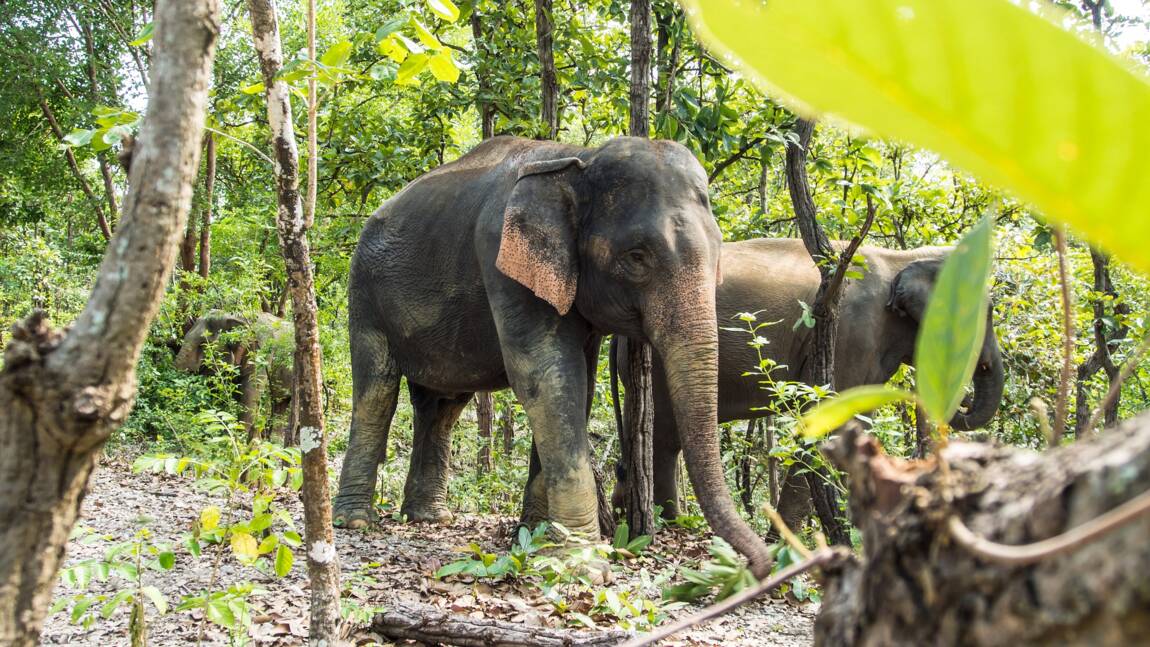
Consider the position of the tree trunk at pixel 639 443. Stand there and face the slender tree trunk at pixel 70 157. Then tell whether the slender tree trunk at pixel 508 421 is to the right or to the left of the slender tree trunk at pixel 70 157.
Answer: right

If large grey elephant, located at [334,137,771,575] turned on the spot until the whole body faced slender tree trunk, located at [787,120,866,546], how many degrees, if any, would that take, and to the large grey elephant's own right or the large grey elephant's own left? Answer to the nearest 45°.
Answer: approximately 45° to the large grey elephant's own left

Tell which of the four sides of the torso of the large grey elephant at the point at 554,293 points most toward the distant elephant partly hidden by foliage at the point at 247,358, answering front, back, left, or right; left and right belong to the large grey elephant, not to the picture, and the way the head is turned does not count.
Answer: back

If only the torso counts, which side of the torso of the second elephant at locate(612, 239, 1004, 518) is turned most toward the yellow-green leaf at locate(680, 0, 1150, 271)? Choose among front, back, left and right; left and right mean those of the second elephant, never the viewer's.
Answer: right

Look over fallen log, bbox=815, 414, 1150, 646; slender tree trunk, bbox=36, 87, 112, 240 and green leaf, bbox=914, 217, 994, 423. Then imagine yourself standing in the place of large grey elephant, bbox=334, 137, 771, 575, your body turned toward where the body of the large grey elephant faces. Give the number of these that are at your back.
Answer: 1

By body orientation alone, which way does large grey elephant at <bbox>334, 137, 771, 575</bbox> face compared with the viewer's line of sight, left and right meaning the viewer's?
facing the viewer and to the right of the viewer

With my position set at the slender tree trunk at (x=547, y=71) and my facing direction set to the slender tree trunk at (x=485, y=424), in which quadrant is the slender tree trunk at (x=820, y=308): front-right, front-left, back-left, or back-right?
back-right

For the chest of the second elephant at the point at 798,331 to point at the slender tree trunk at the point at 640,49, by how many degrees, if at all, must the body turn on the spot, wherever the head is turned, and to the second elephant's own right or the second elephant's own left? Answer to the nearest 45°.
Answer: approximately 180°

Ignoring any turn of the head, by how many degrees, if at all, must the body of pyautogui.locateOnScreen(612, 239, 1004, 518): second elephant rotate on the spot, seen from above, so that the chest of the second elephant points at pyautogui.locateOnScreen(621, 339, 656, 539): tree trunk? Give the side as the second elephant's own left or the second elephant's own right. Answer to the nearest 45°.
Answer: approximately 135° to the second elephant's own right

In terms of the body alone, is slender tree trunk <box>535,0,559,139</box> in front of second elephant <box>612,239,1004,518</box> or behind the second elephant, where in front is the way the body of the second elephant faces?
behind

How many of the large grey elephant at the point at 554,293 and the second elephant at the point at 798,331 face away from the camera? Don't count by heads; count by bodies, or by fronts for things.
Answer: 0

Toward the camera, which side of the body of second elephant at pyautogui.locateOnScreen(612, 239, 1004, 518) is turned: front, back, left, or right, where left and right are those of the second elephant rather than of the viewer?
right

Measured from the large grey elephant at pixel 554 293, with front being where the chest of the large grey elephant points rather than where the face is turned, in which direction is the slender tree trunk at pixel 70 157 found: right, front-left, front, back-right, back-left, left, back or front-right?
back

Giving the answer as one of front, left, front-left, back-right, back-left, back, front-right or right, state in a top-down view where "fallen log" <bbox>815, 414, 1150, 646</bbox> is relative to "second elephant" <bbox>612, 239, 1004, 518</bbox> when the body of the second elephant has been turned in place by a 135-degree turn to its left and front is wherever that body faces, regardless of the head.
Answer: back-left
